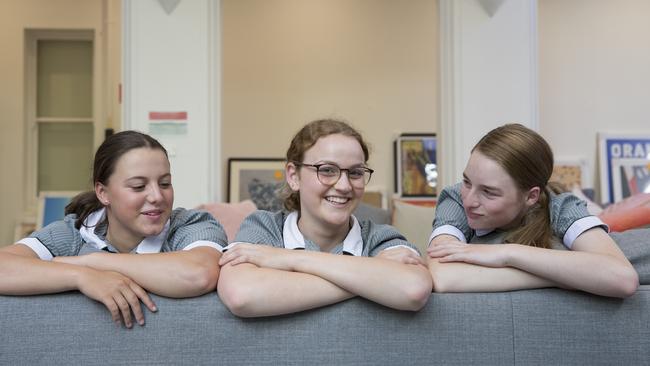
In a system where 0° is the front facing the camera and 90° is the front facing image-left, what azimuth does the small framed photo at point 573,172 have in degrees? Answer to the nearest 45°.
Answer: approximately 0°

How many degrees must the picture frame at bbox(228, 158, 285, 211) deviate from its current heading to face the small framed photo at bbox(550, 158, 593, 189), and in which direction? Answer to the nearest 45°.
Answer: approximately 90° to its left

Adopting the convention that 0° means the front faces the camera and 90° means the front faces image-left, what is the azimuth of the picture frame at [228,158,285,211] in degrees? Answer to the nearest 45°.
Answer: approximately 0°

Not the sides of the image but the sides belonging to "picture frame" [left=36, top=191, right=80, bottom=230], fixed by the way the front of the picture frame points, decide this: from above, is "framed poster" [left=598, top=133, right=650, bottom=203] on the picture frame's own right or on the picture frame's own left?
on the picture frame's own left

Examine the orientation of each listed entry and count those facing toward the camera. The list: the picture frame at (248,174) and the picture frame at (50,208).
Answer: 2

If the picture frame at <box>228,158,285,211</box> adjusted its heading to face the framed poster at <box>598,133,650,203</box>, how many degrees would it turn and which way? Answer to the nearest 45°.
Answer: approximately 90° to its left

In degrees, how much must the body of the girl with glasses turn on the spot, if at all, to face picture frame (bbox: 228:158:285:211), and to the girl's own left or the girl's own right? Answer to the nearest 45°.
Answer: approximately 180°
